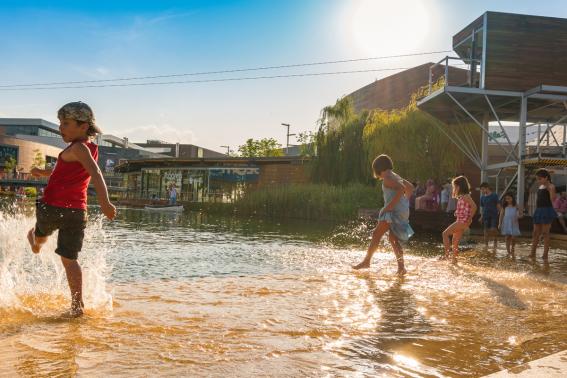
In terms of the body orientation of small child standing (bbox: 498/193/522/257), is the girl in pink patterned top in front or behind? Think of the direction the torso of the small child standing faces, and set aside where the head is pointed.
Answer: in front

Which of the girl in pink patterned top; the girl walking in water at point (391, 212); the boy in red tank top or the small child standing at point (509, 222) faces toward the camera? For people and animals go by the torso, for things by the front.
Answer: the small child standing

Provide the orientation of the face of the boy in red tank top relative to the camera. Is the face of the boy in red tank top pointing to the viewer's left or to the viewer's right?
to the viewer's left

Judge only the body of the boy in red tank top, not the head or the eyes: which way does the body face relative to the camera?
to the viewer's left

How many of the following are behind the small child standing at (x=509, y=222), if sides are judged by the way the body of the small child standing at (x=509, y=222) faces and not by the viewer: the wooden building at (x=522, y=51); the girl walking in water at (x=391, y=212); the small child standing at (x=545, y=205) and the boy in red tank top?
1

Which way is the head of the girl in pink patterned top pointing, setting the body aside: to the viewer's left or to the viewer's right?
to the viewer's left

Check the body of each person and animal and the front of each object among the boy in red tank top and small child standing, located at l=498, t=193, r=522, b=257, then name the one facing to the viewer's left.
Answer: the boy in red tank top

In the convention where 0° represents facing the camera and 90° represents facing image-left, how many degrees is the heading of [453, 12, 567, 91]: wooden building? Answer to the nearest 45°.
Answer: approximately 90°

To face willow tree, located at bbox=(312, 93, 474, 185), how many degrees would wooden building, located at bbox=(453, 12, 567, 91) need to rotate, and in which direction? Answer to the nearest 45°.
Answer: approximately 45° to its right

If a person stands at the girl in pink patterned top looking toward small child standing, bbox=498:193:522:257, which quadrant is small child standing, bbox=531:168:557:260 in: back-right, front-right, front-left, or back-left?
front-right

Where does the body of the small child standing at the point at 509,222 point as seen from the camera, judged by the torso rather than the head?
toward the camera
